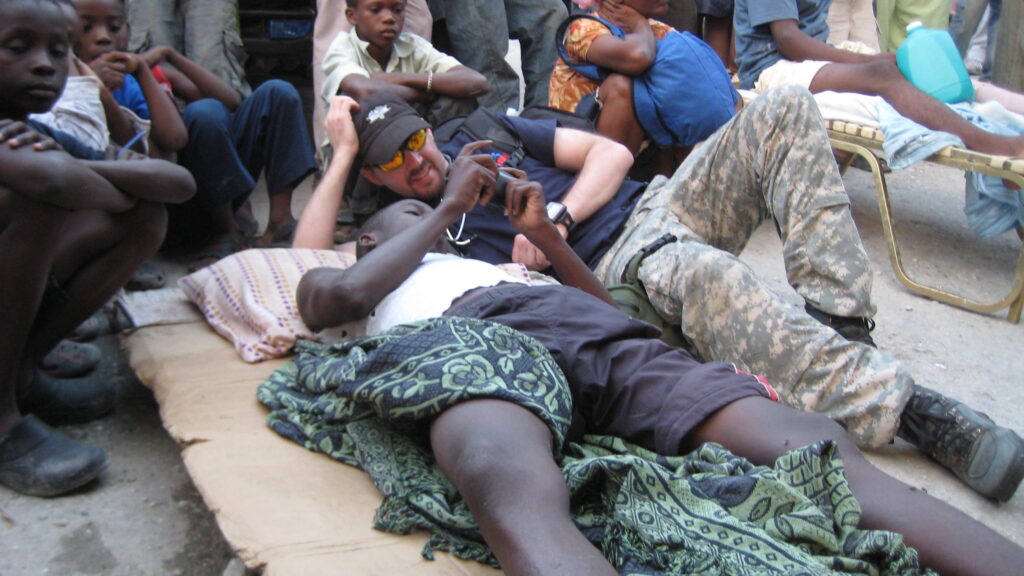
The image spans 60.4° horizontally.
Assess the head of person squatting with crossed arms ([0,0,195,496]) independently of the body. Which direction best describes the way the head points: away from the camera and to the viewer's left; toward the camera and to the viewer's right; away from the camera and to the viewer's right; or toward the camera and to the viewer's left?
toward the camera and to the viewer's right

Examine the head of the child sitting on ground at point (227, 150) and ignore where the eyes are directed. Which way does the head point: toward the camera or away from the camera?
toward the camera

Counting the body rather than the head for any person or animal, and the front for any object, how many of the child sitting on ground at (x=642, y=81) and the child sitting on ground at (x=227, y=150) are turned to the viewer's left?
0

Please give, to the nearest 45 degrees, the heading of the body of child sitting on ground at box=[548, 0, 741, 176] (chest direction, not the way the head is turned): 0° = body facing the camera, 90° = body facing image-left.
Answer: approximately 315°

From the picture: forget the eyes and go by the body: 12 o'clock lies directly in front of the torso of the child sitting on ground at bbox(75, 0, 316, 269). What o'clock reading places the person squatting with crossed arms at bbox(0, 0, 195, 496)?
the person squatting with crossed arms at bbox(0, 0, 195, 496) is roughly at 2 o'clock from the child sitting on ground at bbox(75, 0, 316, 269).

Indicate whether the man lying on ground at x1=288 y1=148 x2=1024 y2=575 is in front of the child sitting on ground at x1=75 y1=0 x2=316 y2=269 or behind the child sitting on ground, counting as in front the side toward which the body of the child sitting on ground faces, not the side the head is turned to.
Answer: in front

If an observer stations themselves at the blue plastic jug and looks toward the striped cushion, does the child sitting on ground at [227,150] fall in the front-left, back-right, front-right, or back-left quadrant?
front-right

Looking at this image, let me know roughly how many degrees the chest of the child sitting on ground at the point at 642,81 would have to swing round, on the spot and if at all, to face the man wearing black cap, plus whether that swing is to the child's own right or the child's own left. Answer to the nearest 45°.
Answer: approximately 45° to the child's own right

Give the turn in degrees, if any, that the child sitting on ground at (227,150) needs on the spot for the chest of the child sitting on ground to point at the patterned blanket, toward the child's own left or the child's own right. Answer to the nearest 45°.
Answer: approximately 45° to the child's own right

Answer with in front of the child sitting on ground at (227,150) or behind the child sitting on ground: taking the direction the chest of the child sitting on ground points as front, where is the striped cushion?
in front

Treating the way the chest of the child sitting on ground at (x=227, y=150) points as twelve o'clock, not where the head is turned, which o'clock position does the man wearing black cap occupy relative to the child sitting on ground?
The man wearing black cap is roughly at 12 o'clock from the child sitting on ground.

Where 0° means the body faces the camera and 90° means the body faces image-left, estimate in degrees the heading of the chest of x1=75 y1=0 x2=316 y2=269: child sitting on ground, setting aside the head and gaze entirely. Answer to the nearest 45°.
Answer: approximately 315°
